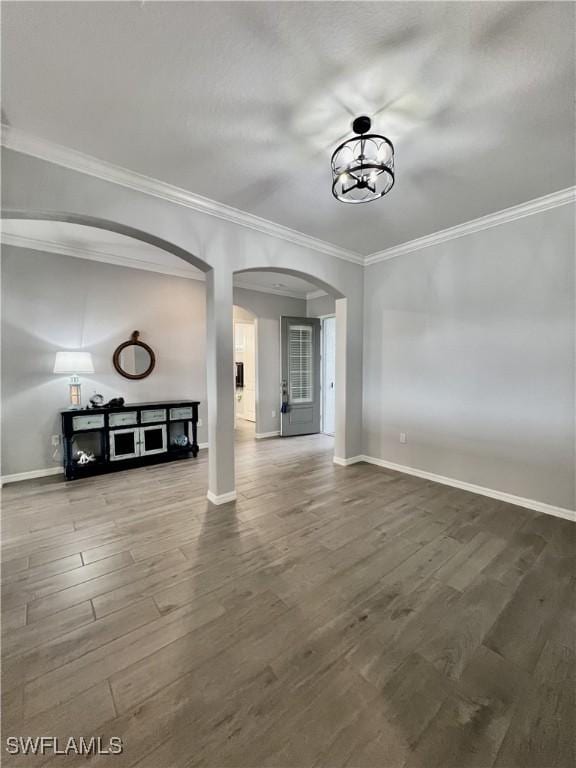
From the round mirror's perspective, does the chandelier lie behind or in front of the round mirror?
in front

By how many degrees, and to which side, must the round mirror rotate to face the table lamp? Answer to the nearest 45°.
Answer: approximately 45° to its right

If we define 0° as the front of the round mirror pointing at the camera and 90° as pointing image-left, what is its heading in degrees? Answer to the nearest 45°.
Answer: approximately 0°

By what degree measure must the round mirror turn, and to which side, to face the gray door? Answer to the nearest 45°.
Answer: approximately 90° to its left
